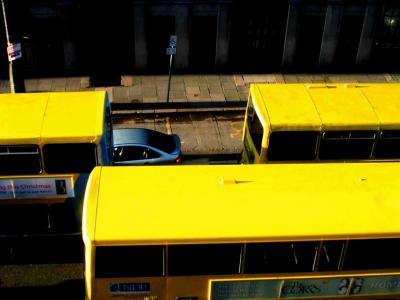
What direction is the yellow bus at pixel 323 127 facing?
to the viewer's left

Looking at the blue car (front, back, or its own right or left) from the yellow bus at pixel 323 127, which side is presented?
back

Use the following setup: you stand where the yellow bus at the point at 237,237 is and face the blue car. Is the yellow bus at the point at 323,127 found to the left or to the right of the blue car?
right

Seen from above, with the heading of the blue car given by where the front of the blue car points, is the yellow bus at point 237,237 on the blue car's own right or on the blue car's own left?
on the blue car's own left

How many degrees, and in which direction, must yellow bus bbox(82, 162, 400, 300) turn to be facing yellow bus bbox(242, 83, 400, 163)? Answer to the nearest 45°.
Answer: approximately 135° to its right

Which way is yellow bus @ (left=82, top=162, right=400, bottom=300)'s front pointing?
to the viewer's left

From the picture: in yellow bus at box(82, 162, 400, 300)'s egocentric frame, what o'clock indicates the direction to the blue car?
The blue car is roughly at 2 o'clock from the yellow bus.

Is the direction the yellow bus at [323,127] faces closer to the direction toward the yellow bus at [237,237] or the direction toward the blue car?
the blue car
